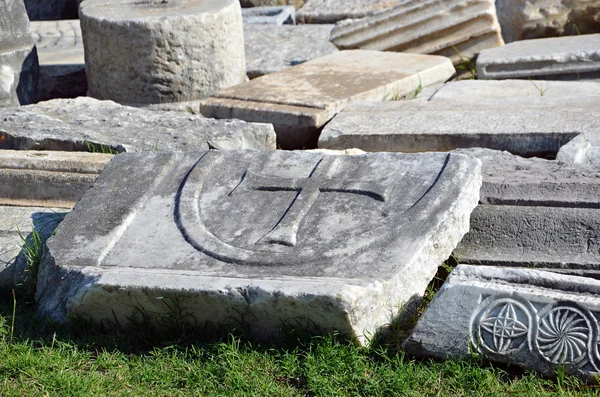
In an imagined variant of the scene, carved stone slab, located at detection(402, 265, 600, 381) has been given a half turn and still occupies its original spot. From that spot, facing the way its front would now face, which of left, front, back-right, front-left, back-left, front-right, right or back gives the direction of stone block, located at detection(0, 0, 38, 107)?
front-left

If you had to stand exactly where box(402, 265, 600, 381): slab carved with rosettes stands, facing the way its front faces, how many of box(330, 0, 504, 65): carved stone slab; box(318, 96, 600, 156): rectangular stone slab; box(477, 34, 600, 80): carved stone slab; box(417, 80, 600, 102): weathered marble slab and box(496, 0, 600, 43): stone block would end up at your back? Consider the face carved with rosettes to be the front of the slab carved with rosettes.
5

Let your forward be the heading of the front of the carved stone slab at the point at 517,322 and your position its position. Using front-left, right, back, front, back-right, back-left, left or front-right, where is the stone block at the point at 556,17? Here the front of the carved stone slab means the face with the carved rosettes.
back

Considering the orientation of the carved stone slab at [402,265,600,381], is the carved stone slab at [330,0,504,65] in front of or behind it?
behind

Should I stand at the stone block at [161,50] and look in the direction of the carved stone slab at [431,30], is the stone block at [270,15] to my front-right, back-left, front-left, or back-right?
front-left

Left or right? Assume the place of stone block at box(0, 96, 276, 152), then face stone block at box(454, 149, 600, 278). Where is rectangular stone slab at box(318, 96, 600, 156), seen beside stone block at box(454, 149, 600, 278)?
left

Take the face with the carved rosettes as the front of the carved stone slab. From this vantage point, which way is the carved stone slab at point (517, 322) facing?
toward the camera

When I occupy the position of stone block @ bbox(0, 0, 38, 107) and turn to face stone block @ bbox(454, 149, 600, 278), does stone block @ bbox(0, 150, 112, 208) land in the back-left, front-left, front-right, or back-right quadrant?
front-right

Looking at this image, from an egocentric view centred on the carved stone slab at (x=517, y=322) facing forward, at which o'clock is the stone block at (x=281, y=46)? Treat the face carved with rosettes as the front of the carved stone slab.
The stone block is roughly at 5 o'clock from the carved stone slab.

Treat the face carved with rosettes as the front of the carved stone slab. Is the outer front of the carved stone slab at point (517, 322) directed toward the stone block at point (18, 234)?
no

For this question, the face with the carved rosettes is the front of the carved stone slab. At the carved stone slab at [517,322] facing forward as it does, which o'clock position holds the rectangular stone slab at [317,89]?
The rectangular stone slab is roughly at 5 o'clock from the carved stone slab.

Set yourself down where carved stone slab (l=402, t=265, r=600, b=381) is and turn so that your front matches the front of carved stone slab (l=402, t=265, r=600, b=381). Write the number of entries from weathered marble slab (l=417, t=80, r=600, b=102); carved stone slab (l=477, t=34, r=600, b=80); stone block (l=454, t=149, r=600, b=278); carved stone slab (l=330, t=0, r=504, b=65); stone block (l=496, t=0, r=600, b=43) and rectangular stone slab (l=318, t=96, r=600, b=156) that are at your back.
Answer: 6

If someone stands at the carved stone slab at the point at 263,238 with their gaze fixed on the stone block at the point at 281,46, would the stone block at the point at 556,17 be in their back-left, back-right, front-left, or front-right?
front-right

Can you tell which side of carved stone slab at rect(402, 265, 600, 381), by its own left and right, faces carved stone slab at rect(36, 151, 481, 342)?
right

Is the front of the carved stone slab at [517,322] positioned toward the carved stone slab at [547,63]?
no

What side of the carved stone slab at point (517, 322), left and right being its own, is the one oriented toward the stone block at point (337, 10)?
back

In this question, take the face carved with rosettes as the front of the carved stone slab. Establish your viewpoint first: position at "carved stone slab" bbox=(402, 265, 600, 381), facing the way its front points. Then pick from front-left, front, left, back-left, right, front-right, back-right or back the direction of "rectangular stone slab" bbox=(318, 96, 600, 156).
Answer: back

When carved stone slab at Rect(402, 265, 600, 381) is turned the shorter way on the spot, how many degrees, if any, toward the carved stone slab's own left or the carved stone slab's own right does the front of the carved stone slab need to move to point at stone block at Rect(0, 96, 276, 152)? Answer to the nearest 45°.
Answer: approximately 135° to the carved stone slab's own right

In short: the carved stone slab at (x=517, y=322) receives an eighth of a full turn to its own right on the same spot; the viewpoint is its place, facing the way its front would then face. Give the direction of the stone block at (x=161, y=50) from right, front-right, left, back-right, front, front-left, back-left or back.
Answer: right
